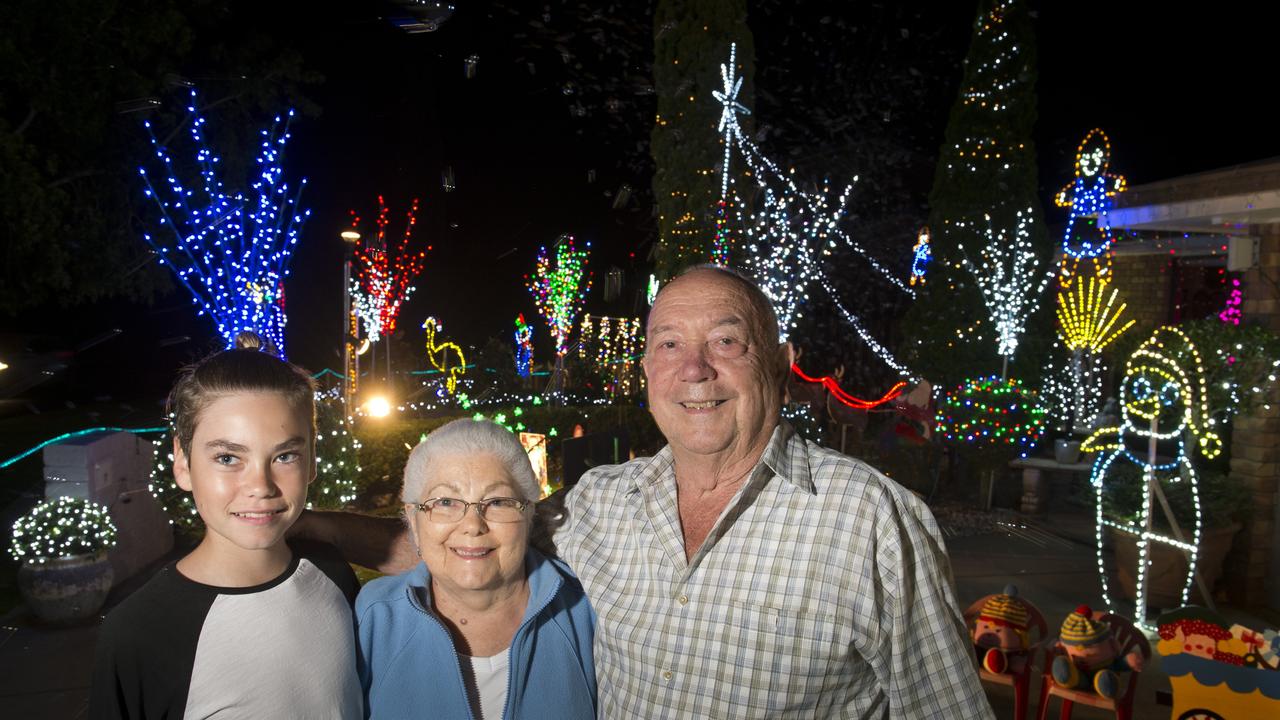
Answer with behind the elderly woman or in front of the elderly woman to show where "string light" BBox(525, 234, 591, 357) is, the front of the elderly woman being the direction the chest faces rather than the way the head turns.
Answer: behind

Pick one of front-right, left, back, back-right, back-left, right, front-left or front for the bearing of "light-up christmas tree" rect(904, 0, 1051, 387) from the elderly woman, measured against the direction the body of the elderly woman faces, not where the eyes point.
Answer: back-left

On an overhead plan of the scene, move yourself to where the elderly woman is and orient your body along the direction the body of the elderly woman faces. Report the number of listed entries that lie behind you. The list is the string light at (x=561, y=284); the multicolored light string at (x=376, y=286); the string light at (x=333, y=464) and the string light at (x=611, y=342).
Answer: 4

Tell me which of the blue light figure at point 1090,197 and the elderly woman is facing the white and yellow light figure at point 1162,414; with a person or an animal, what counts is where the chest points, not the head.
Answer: the blue light figure

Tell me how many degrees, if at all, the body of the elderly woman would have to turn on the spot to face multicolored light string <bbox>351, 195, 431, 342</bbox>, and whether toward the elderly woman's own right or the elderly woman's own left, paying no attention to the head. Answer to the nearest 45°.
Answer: approximately 180°

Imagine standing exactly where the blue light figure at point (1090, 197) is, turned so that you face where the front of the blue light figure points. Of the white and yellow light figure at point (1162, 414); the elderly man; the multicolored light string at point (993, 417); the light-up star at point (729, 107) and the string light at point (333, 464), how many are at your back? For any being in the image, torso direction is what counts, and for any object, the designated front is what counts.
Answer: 0

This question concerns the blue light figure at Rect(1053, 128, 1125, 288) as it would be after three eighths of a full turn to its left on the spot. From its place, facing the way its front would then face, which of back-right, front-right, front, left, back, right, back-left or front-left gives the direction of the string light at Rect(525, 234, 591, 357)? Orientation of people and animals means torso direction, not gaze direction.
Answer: back-left

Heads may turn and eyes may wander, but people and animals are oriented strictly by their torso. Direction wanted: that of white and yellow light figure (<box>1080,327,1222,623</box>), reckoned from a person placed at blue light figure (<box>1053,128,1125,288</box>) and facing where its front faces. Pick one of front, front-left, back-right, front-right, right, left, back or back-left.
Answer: front

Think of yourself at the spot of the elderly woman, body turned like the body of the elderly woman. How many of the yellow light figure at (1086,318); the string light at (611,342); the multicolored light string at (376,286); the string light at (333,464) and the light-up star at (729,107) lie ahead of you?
0

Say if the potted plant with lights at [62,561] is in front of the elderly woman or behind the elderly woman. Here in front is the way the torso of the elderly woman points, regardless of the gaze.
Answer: behind

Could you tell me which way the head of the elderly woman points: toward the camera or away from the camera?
toward the camera

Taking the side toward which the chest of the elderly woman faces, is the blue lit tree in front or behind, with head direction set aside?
behind

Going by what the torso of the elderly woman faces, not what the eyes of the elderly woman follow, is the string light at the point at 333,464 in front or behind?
behind

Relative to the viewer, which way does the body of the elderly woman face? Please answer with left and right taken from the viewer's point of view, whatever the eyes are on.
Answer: facing the viewer

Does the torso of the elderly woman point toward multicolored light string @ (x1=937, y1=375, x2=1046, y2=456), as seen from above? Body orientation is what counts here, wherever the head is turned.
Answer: no

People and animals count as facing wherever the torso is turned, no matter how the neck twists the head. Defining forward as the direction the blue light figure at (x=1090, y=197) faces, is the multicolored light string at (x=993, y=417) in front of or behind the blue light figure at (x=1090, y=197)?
in front

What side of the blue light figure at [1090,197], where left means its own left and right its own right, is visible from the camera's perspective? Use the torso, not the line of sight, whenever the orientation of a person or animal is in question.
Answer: front
